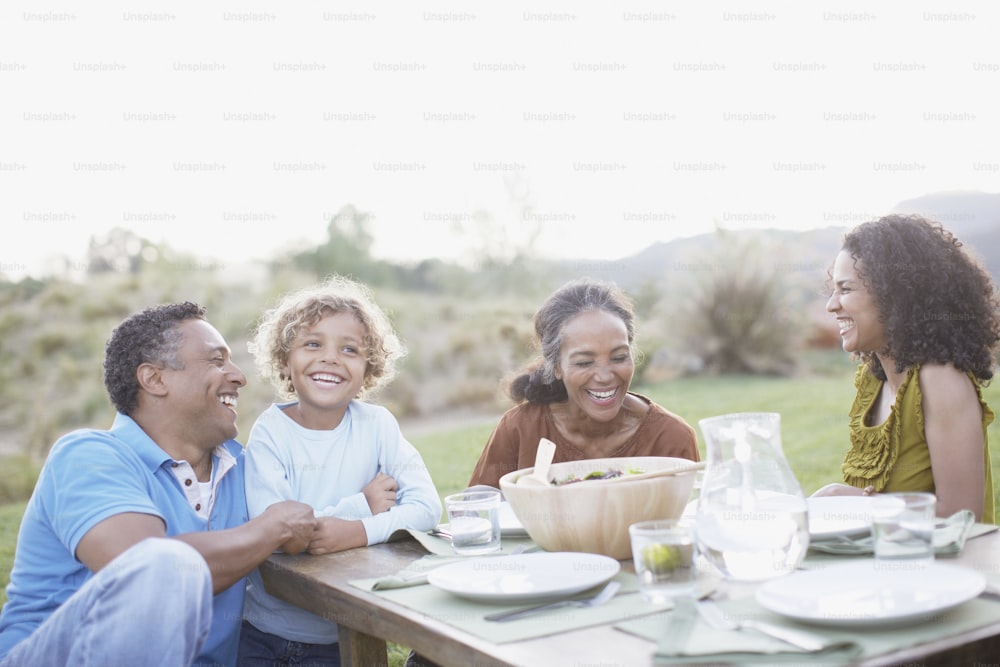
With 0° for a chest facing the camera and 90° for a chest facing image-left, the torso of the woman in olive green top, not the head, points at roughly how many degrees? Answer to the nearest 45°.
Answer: approximately 90°

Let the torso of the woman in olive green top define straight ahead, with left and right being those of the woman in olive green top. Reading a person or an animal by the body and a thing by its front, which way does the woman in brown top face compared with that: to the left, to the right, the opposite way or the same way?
to the left

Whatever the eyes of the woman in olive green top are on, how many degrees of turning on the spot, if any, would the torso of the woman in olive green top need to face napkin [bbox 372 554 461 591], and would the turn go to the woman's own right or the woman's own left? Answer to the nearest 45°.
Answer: approximately 45° to the woman's own left

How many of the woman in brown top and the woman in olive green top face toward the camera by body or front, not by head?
1

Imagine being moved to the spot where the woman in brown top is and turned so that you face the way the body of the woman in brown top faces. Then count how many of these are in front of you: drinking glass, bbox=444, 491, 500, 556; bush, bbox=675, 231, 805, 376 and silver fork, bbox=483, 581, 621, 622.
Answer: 2

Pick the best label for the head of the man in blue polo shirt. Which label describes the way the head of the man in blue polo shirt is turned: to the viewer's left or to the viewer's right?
to the viewer's right

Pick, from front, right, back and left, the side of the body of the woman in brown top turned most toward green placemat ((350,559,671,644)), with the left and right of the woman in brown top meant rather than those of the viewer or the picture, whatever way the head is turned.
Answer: front

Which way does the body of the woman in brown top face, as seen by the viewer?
toward the camera

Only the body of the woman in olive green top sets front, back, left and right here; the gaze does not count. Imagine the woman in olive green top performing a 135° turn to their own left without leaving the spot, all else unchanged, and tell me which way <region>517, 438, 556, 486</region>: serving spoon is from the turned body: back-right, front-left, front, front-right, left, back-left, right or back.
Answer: right

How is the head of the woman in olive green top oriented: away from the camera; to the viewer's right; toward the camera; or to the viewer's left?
to the viewer's left

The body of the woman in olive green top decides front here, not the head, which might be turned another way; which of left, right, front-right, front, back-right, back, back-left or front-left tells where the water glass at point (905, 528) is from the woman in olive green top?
left

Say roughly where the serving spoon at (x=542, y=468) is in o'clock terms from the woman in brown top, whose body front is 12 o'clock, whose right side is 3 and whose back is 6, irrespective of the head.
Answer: The serving spoon is roughly at 12 o'clock from the woman in brown top.

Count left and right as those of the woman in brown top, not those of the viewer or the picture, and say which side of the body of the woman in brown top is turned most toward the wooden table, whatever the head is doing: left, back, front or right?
front

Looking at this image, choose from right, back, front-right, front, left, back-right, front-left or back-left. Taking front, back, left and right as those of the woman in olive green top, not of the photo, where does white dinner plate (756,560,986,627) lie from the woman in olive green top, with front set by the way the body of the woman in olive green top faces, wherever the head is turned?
left
